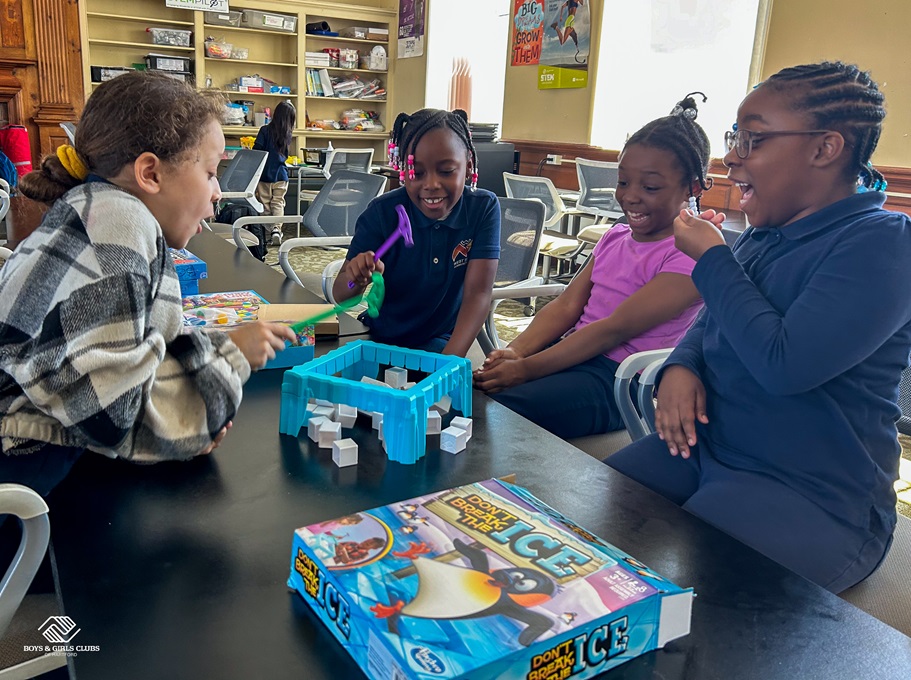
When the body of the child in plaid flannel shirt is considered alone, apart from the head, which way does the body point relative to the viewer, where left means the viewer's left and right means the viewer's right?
facing to the right of the viewer

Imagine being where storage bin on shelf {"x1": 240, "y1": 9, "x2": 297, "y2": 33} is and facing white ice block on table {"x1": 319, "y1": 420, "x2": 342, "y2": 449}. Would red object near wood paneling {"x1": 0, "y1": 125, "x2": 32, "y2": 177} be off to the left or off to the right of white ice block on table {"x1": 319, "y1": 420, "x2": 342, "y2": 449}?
right

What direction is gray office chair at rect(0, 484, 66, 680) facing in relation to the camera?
to the viewer's right

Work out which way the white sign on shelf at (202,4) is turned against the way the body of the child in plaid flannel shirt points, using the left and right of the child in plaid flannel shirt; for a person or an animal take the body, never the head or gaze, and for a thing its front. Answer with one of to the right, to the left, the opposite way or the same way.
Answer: to the right

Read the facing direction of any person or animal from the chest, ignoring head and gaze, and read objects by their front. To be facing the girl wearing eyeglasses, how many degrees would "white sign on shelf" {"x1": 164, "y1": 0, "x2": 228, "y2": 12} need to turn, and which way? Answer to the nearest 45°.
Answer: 0° — it already faces them
